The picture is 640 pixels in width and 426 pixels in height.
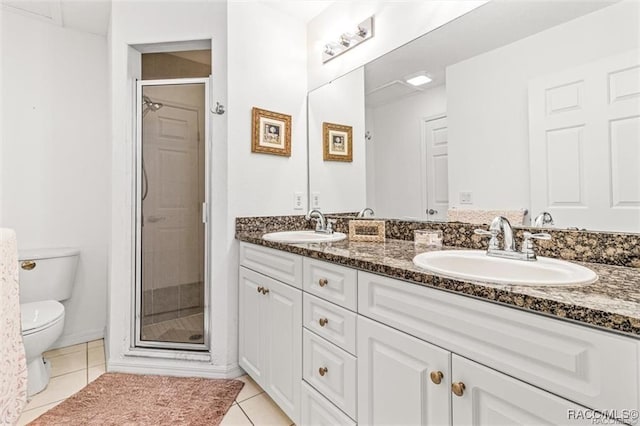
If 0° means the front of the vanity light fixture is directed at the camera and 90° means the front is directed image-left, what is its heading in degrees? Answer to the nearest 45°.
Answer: approximately 45°

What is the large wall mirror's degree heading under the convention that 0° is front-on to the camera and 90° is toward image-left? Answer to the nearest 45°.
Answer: approximately 45°

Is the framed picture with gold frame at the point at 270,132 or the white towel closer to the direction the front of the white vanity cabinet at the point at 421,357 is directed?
the white towel

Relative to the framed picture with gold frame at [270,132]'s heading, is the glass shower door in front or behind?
behind
